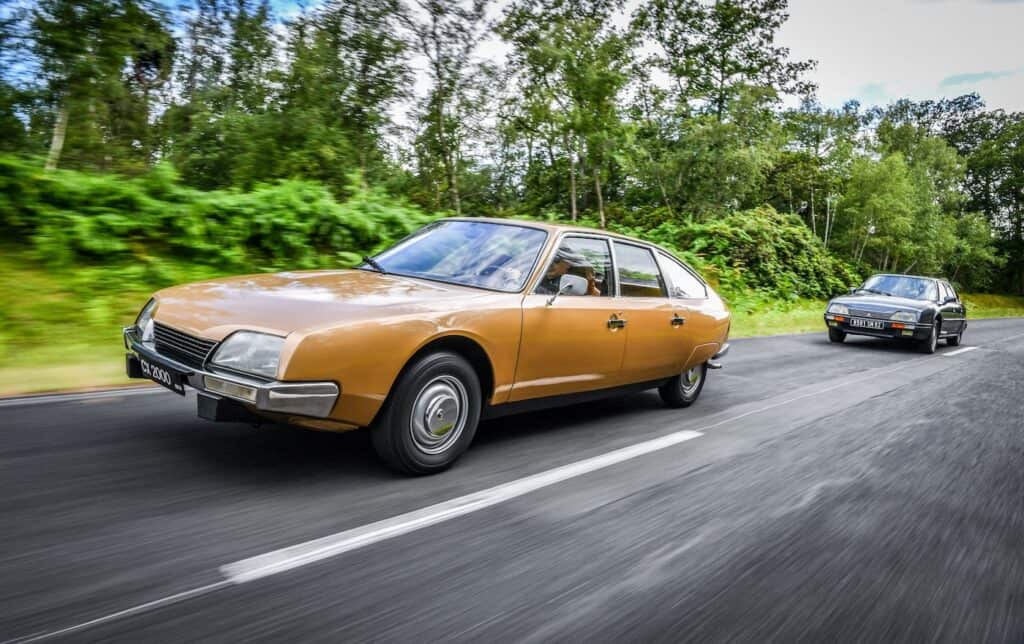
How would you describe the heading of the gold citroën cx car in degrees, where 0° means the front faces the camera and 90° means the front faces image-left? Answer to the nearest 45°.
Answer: approximately 45°

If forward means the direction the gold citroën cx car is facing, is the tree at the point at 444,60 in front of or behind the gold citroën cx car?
behind

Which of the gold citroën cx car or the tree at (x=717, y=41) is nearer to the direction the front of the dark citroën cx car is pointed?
the gold citroën cx car

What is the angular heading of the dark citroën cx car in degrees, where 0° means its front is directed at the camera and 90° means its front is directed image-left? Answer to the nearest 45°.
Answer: approximately 45°

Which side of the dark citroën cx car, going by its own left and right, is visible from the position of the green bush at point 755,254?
right

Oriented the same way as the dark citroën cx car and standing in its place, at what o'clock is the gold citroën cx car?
The gold citroën cx car is roughly at 11 o'clock from the dark citroën cx car.

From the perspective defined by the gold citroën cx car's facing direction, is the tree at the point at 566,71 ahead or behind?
behind

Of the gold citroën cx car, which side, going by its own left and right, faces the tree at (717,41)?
back
